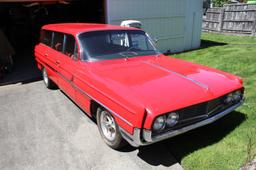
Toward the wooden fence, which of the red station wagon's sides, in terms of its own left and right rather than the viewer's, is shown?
left

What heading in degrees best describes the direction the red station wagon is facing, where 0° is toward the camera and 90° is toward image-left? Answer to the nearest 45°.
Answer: approximately 315°
